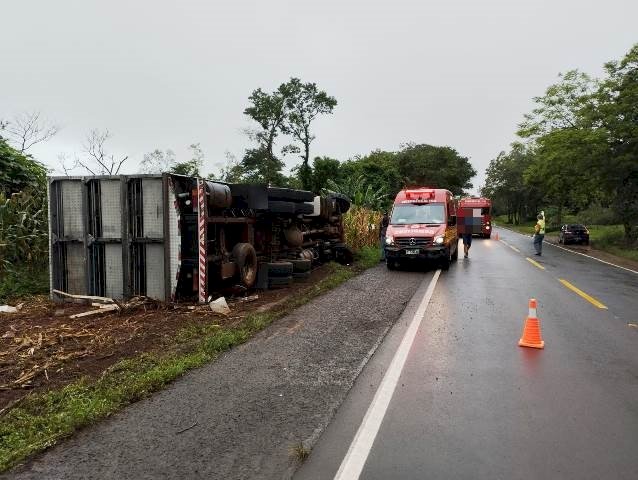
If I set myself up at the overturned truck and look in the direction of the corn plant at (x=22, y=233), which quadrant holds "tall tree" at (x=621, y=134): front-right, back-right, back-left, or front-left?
back-right

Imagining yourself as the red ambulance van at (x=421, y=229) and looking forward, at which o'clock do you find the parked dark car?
The parked dark car is roughly at 7 o'clock from the red ambulance van.

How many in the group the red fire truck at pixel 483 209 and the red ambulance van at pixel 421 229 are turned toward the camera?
2

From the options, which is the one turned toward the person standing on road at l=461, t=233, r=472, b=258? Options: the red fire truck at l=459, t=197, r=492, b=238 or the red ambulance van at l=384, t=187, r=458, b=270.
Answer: the red fire truck at l=459, t=197, r=492, b=238

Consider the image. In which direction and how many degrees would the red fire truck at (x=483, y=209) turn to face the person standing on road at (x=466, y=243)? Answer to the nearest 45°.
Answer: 0° — it already faces them

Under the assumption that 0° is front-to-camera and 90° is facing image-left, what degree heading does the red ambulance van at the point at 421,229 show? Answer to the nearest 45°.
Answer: approximately 0°

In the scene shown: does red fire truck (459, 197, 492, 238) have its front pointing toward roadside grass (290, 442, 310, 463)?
yes

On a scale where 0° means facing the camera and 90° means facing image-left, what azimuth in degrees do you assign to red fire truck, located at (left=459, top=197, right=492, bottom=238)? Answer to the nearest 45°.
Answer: approximately 0°

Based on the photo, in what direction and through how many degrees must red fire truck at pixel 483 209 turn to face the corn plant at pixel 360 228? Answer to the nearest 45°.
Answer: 0° — it already faces it

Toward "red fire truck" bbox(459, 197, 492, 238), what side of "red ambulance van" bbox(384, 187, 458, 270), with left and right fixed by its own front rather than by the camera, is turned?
back
